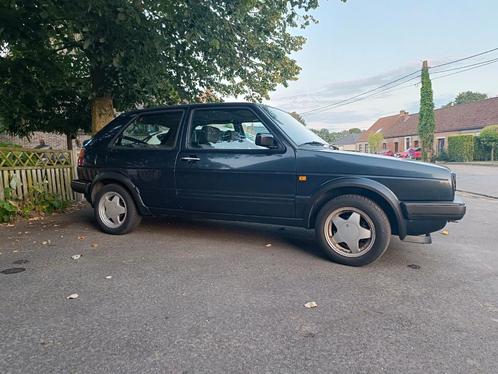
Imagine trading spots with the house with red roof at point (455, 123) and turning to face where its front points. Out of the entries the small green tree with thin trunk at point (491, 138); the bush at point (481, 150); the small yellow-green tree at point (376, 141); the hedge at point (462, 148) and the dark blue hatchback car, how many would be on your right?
1

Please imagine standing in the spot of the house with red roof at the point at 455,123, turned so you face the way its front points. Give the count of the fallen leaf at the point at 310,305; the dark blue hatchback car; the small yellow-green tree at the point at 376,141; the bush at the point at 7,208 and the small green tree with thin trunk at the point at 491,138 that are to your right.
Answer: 1

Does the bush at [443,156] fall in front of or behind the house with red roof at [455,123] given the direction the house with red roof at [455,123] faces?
in front

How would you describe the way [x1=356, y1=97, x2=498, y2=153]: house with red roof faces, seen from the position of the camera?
facing the viewer and to the left of the viewer

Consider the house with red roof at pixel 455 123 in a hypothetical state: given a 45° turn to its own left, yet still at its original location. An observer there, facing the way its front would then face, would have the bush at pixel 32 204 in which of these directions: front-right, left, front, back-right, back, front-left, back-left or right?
front

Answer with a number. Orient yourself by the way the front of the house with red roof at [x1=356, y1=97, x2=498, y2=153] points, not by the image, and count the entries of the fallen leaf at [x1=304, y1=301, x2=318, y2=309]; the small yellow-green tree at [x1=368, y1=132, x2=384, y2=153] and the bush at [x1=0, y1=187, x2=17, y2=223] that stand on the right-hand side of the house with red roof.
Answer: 1

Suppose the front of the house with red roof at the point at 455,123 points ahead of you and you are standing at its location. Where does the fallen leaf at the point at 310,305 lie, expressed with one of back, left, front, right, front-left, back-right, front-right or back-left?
front-left

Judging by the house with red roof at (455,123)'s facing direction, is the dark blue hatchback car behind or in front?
in front
